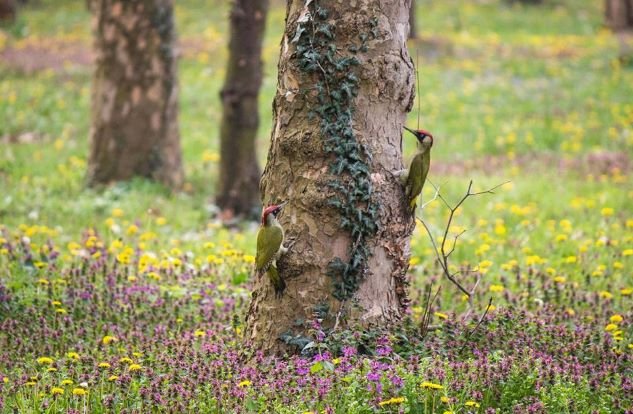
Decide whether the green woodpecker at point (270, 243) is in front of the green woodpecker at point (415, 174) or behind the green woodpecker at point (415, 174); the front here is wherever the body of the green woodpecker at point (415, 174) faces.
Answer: in front

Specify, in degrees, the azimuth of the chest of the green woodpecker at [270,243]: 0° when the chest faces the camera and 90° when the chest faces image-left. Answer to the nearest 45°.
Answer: approximately 270°

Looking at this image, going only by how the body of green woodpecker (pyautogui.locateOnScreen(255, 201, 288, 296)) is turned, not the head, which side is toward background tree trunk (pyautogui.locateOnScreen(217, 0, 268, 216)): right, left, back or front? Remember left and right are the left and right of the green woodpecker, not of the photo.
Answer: left

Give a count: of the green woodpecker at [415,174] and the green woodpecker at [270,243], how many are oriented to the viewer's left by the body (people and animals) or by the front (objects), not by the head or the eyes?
1

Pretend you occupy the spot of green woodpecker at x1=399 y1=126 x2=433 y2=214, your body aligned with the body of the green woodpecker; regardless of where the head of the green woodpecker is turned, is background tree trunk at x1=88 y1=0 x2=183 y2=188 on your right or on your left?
on your right

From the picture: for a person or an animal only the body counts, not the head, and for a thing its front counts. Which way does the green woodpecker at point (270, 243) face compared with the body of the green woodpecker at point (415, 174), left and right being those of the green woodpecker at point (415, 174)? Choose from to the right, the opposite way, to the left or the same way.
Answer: the opposite way

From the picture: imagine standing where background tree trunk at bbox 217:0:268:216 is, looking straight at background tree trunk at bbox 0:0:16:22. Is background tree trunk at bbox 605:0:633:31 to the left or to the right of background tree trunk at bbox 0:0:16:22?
right

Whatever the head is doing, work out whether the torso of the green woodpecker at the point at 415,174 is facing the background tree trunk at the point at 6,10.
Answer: no

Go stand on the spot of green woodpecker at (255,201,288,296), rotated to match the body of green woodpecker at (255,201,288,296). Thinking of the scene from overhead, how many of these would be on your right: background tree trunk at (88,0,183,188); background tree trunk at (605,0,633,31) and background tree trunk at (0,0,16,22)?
0

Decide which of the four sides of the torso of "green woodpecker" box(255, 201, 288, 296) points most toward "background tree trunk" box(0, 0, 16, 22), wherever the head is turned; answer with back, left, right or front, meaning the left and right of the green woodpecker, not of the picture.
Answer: left

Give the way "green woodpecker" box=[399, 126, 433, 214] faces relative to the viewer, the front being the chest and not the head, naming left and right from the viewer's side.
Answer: facing to the left of the viewer

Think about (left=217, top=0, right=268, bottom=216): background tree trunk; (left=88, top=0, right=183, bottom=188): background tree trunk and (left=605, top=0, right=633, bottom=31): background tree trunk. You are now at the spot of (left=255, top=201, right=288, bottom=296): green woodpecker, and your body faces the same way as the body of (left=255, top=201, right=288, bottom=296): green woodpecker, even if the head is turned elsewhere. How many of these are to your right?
0

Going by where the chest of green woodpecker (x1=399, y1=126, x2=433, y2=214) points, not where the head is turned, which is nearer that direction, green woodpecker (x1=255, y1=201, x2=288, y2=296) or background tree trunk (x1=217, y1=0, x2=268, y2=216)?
the green woodpecker

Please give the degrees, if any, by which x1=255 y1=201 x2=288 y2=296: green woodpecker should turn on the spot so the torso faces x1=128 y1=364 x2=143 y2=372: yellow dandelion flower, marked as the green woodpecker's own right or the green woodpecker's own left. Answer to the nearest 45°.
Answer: approximately 135° to the green woodpecker's own right
